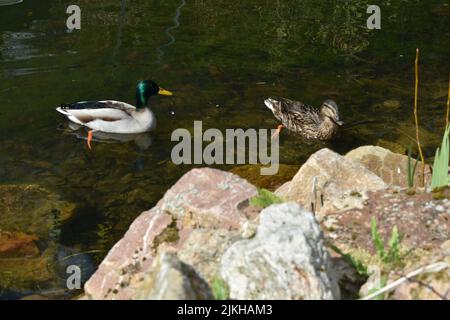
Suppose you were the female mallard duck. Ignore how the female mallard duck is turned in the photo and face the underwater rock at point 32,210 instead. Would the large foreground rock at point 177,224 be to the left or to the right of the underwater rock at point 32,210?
left

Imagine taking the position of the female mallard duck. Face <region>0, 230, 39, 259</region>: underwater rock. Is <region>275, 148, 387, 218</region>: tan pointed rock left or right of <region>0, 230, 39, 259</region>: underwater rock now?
left

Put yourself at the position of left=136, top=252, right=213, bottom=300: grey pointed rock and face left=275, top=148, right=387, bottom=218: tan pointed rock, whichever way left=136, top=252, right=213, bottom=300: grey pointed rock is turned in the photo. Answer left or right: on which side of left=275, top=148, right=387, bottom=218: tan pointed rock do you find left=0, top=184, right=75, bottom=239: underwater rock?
left

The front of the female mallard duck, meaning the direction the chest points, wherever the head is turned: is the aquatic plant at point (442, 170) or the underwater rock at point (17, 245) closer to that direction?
the aquatic plant

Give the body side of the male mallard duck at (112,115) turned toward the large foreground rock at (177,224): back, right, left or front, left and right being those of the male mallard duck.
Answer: right

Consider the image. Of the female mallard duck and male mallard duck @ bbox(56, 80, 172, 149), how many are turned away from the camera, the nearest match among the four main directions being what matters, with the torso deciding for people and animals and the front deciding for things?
0

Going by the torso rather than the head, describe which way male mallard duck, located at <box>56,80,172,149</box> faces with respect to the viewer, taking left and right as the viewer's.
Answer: facing to the right of the viewer

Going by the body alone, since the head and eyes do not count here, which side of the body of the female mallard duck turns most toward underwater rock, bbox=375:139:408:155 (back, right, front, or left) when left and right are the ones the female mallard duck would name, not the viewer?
front

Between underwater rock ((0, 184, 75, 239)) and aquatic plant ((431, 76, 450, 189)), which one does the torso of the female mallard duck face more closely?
the aquatic plant

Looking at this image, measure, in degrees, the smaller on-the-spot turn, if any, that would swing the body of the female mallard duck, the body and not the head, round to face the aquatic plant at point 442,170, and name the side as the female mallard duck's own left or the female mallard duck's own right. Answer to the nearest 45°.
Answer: approximately 45° to the female mallard duck's own right

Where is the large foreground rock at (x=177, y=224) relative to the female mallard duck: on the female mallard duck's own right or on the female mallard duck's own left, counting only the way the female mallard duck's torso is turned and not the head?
on the female mallard duck's own right

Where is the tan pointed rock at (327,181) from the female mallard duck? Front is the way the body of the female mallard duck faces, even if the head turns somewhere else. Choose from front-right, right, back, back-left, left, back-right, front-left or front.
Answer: front-right

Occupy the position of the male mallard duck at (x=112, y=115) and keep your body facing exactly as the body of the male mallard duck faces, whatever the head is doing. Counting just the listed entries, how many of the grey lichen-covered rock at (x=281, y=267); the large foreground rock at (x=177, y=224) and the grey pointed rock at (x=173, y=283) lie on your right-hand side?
3
